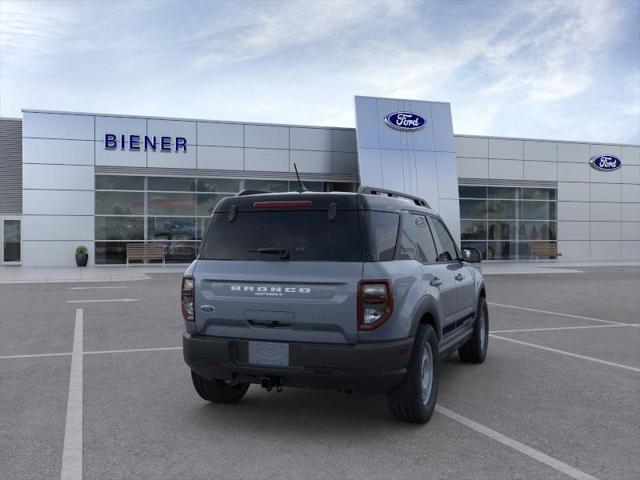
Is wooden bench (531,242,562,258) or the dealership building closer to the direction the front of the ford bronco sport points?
the wooden bench

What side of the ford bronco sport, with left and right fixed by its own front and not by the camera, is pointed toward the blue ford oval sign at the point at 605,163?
front

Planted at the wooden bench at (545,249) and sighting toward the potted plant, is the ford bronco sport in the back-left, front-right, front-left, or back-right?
front-left

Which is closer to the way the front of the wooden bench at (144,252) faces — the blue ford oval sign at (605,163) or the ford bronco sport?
the ford bronco sport

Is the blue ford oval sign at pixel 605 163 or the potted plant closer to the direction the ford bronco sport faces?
the blue ford oval sign

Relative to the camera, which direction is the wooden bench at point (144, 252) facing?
toward the camera

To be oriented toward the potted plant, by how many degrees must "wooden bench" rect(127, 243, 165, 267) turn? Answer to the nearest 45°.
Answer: approximately 90° to its right

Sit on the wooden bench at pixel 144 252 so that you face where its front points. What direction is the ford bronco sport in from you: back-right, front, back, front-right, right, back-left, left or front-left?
front

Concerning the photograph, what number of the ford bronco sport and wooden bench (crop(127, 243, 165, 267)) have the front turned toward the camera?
1

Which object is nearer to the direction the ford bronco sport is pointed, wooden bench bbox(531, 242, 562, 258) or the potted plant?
the wooden bench

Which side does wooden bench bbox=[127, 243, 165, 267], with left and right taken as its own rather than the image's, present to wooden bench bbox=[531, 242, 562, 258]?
left

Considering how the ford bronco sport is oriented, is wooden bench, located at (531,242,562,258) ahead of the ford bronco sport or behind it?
ahead

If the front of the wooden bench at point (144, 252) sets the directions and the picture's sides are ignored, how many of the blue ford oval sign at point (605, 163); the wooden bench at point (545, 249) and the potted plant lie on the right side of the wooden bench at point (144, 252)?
1

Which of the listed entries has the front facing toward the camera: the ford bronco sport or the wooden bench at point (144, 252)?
the wooden bench

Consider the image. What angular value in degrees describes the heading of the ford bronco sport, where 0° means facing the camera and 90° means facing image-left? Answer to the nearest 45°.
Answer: approximately 225°
